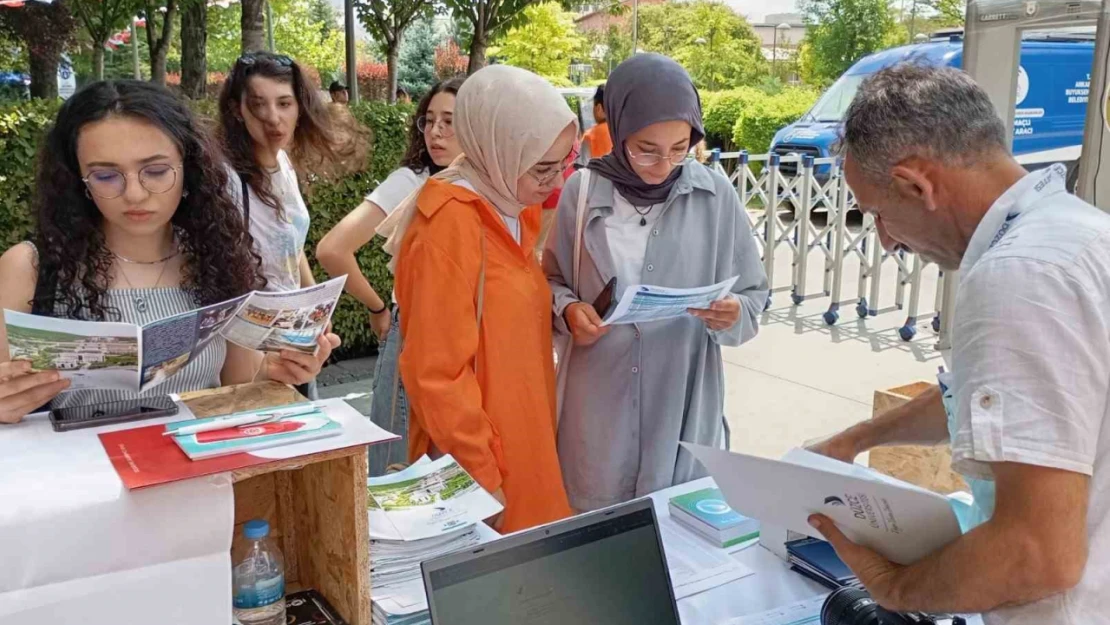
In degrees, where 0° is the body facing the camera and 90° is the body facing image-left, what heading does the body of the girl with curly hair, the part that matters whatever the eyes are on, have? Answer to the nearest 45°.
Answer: approximately 0°

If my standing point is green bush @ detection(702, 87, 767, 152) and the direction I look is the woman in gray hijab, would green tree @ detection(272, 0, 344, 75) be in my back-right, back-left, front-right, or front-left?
back-right

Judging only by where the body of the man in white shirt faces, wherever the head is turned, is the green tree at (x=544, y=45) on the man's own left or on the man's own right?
on the man's own right

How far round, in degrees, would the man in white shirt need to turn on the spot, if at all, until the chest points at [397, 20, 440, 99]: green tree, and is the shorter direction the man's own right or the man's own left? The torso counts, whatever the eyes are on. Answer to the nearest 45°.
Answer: approximately 45° to the man's own right

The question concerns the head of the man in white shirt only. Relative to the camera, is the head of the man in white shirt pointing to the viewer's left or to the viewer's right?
to the viewer's left

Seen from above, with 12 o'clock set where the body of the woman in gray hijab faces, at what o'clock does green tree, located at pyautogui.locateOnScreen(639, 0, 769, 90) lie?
The green tree is roughly at 6 o'clock from the woman in gray hijab.

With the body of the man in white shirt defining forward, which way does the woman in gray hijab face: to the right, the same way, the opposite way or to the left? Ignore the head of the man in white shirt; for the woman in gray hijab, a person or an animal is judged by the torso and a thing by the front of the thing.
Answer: to the left

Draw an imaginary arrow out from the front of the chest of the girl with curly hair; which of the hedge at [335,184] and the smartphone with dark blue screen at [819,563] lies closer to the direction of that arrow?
the smartphone with dark blue screen

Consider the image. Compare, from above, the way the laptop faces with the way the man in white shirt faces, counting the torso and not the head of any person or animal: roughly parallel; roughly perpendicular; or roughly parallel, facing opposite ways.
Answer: roughly perpendicular

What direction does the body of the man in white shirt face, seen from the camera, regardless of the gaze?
to the viewer's left

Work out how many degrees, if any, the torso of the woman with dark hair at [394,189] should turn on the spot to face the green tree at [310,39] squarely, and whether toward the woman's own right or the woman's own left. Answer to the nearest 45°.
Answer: approximately 135° to the woman's own left

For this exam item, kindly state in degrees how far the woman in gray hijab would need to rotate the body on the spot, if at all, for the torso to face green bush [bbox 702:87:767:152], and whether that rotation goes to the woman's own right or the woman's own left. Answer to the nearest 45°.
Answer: approximately 180°
